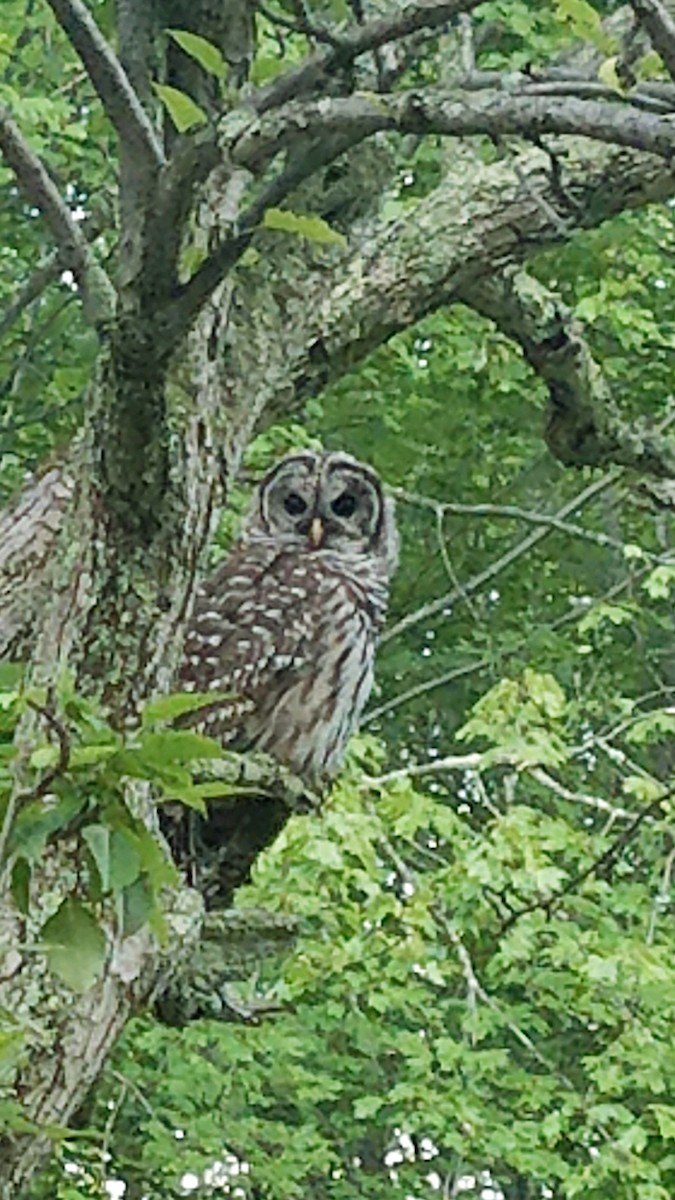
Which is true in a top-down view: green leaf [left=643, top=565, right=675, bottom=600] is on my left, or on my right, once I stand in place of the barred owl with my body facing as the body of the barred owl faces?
on my left

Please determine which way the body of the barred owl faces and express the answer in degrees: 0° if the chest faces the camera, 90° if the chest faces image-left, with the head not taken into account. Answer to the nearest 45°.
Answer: approximately 315°

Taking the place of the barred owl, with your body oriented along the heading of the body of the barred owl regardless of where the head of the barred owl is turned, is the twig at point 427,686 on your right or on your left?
on your left
